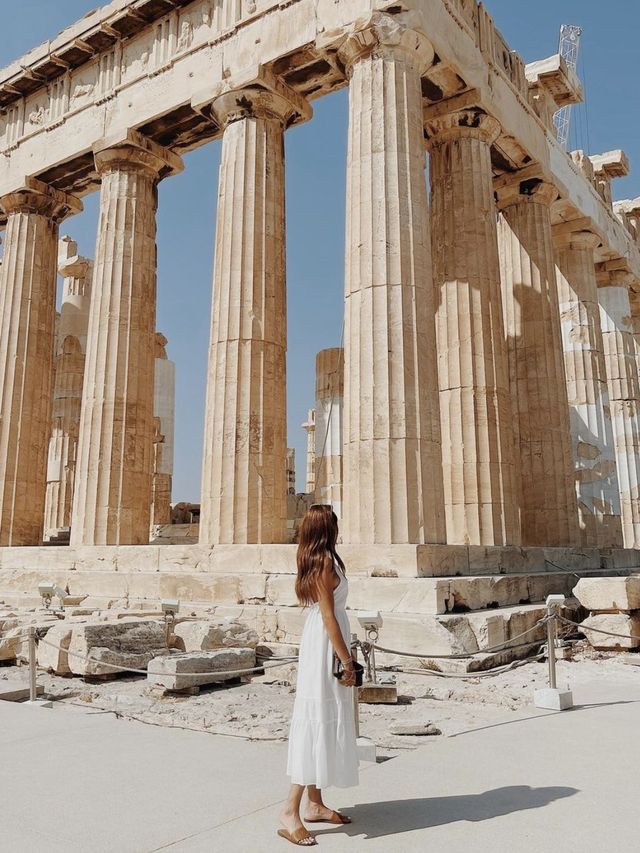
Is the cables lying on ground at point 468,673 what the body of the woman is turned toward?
no

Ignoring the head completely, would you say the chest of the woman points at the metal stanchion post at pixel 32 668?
no

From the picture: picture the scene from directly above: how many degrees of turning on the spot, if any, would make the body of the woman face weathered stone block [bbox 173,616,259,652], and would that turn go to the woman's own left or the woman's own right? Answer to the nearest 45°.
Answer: approximately 90° to the woman's own left

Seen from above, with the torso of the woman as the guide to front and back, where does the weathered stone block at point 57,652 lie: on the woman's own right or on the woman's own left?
on the woman's own left
